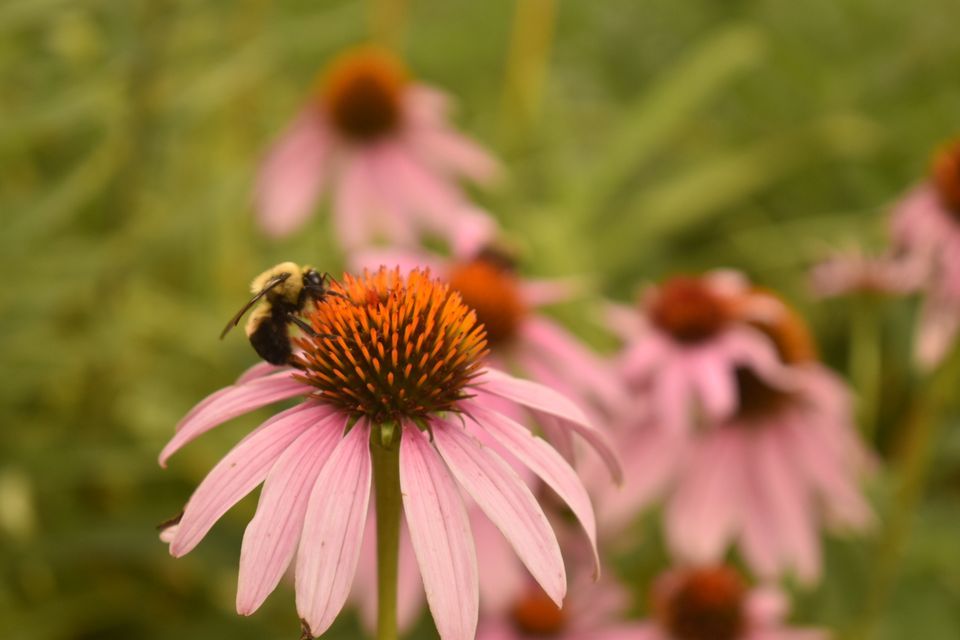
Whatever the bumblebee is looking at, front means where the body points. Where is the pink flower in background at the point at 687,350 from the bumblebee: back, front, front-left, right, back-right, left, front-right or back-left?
front-left

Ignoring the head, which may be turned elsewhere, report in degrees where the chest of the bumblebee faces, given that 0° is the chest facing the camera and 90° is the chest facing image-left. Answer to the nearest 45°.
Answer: approximately 270°

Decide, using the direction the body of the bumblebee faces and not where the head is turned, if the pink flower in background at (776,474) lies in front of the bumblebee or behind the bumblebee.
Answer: in front

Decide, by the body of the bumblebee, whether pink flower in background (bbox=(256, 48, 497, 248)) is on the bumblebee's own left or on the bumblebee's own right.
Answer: on the bumblebee's own left
